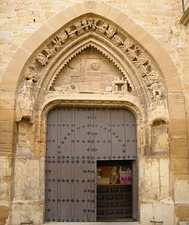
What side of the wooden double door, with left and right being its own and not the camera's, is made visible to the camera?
front
